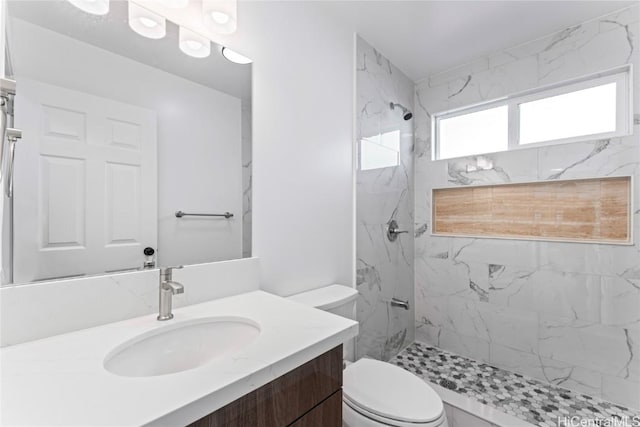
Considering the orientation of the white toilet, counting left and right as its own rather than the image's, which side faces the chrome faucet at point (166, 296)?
right

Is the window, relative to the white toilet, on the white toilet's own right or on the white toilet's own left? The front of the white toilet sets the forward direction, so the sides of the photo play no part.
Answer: on the white toilet's own left

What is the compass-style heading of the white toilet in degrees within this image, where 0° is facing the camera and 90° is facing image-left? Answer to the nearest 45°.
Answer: approximately 315°
